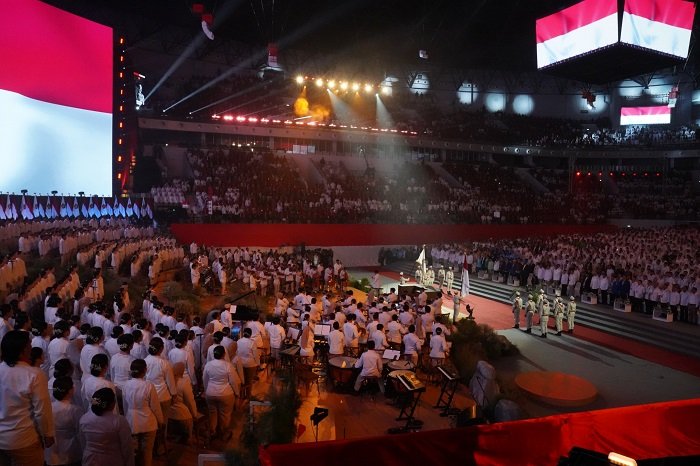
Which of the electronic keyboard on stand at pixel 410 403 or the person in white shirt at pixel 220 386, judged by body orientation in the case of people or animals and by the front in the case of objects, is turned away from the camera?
the person in white shirt

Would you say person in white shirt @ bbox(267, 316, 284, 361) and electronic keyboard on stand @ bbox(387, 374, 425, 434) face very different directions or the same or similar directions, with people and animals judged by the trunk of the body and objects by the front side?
very different directions

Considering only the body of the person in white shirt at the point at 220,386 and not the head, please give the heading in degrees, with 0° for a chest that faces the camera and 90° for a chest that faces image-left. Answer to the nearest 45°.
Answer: approximately 180°

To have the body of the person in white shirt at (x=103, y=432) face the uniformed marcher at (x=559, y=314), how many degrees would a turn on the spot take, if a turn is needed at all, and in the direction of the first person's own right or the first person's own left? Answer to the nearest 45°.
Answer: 0° — they already face them

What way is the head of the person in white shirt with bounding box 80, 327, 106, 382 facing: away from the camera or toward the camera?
away from the camera

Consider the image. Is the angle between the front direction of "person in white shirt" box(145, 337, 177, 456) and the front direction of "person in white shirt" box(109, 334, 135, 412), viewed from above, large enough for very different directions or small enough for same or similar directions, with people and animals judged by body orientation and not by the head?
same or similar directions

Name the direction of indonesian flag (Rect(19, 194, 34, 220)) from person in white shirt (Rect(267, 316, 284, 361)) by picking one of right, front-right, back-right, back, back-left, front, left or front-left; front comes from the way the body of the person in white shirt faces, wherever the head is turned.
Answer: left

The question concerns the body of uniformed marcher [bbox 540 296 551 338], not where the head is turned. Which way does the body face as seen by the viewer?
to the viewer's left
